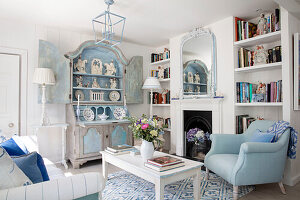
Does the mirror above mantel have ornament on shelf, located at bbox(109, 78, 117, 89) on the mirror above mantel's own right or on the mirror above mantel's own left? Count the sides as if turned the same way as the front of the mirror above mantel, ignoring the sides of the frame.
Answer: on the mirror above mantel's own right

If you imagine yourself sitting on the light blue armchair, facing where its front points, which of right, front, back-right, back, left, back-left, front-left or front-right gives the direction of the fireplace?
right

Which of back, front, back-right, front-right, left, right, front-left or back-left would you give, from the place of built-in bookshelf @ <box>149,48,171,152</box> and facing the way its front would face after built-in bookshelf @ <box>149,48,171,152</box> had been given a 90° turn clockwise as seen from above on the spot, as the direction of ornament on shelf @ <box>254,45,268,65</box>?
back

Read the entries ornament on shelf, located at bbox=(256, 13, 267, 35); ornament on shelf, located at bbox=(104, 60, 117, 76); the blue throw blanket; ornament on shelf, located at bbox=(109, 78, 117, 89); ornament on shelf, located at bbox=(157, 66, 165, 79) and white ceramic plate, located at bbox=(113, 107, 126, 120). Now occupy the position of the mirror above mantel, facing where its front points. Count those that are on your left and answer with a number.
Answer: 2

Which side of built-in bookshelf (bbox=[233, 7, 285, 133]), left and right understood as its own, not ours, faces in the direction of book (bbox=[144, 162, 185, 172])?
front

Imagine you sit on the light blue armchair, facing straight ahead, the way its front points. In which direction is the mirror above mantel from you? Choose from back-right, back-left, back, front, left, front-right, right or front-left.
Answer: right

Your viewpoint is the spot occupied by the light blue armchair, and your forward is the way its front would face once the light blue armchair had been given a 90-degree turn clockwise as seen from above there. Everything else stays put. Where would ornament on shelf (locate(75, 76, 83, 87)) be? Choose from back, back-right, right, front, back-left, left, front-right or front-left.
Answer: front-left

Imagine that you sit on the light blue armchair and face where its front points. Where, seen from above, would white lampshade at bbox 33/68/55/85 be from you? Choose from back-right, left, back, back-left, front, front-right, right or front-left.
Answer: front-right

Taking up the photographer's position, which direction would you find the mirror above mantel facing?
facing the viewer and to the left of the viewer

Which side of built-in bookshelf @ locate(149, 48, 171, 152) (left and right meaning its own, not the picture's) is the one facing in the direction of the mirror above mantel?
left

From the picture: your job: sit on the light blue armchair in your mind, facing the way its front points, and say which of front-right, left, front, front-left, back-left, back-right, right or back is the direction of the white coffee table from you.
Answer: front

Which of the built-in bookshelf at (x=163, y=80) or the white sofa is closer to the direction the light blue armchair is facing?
the white sofa
